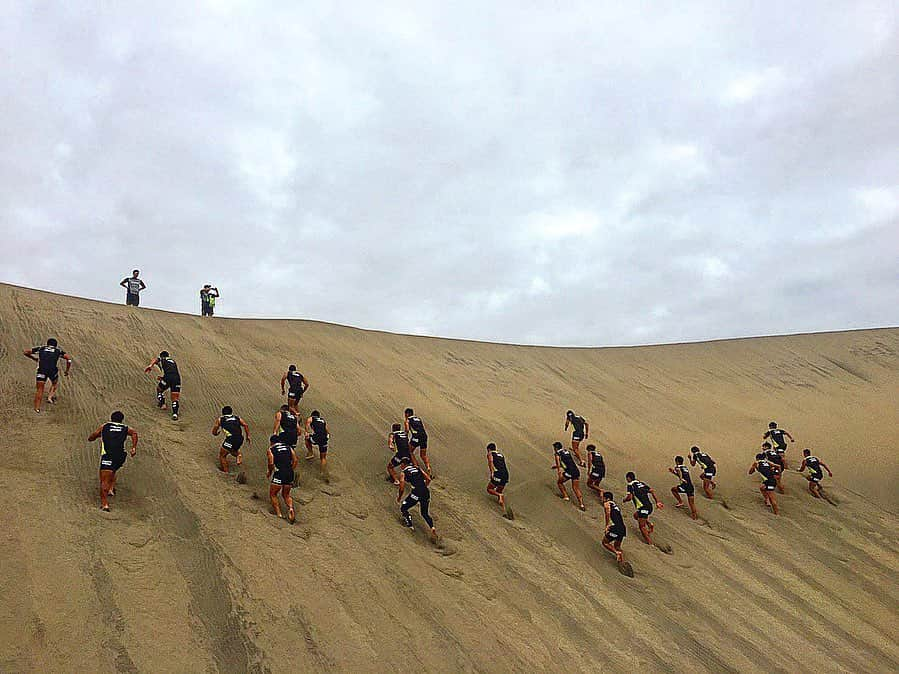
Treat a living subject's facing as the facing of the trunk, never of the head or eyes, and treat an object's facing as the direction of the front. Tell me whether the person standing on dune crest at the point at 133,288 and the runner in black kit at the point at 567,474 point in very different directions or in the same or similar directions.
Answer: very different directions

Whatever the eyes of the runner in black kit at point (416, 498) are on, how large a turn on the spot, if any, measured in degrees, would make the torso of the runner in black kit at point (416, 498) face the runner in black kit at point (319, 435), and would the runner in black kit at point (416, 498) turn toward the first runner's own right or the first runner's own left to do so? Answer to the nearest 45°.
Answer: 0° — they already face them

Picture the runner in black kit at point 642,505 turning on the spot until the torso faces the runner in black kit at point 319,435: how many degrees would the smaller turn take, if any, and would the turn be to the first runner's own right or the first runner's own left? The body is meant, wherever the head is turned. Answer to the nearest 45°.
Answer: approximately 90° to the first runner's own left

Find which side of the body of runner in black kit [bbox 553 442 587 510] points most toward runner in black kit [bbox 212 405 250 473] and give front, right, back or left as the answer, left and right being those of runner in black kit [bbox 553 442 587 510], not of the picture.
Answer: left

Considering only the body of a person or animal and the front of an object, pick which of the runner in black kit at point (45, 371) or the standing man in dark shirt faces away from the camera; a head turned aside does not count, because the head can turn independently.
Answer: the runner in black kit

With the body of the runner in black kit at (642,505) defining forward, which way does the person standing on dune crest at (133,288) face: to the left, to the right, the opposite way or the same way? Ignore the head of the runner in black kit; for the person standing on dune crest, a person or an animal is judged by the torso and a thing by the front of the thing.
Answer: the opposite way

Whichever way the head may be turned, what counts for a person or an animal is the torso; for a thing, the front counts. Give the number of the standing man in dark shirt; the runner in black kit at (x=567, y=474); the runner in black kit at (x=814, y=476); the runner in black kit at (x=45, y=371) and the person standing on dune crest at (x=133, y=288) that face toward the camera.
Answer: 2

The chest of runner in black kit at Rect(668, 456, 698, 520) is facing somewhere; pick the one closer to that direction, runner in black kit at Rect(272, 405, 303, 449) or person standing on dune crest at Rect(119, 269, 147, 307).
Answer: the person standing on dune crest

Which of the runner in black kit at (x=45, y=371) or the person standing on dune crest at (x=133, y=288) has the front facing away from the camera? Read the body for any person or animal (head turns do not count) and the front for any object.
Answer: the runner in black kit

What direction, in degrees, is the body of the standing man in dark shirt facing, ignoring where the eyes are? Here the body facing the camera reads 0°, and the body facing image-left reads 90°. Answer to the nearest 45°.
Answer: approximately 0°

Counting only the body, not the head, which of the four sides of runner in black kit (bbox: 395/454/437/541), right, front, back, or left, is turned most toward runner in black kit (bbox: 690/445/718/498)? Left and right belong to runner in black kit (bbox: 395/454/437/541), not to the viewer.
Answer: right
